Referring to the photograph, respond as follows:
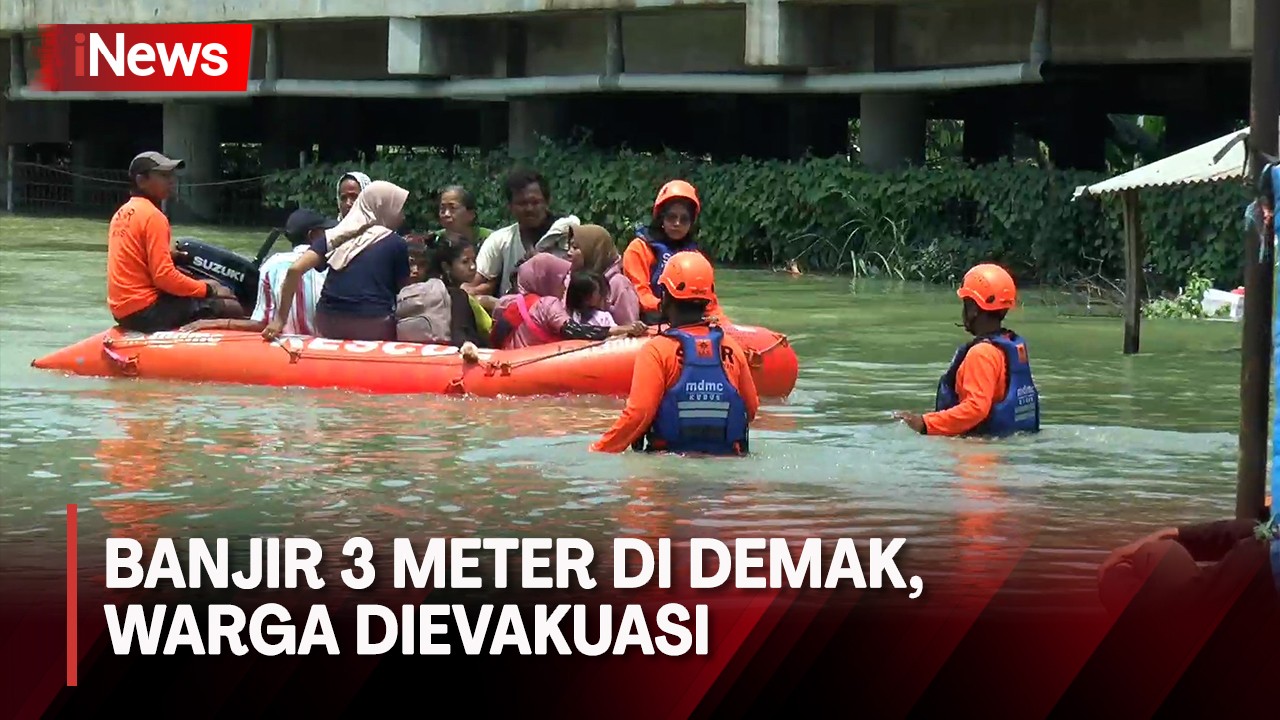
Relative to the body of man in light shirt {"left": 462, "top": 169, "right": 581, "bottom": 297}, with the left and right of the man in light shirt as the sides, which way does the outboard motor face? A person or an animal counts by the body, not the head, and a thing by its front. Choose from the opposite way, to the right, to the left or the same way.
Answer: to the left

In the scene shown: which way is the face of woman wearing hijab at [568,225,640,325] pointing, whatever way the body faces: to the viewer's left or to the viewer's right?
to the viewer's left

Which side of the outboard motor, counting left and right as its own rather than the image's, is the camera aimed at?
right

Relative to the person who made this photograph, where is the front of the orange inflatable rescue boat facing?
facing to the right of the viewer

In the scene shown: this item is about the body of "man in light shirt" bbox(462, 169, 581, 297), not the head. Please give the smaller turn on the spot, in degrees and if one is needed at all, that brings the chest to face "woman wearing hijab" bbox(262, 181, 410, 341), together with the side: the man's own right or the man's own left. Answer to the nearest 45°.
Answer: approximately 45° to the man's own right
